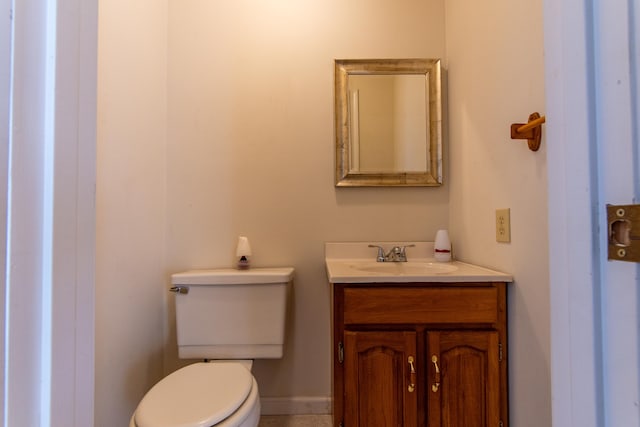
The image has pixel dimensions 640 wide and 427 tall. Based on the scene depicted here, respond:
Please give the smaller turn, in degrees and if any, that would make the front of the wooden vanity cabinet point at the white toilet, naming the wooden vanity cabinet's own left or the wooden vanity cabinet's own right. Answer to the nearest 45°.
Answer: approximately 90° to the wooden vanity cabinet's own right

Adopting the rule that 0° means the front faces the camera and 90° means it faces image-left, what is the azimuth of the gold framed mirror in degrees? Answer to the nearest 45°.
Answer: approximately 0°

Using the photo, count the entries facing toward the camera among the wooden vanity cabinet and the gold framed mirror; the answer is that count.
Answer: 2

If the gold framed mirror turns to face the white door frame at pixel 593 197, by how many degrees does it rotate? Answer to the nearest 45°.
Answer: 0° — it already faces it
